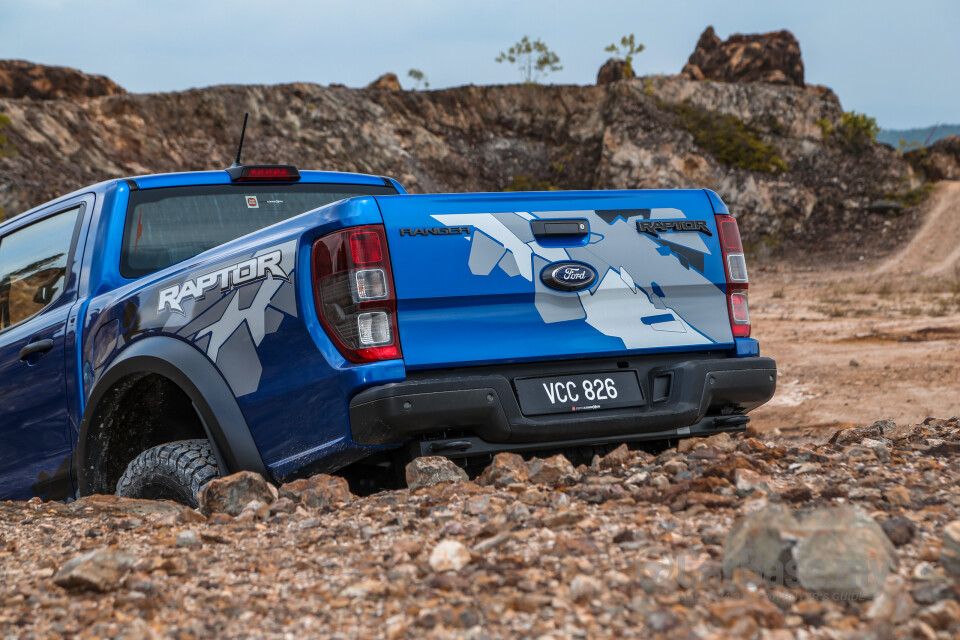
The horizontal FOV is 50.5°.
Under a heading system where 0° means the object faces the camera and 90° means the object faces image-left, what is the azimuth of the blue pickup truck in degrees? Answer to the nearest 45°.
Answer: approximately 135°

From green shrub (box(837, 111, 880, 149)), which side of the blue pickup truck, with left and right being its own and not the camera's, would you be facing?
right

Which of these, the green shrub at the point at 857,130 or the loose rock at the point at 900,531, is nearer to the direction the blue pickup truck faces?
the green shrub

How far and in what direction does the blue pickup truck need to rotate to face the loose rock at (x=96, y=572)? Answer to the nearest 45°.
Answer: approximately 90° to its left

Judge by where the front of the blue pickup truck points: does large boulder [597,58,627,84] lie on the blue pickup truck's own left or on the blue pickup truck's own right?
on the blue pickup truck's own right

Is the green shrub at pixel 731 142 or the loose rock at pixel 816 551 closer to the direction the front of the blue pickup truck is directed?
the green shrub

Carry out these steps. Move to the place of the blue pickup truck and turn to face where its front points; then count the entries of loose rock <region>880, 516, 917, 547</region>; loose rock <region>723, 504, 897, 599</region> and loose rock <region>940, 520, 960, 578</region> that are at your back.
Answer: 3
